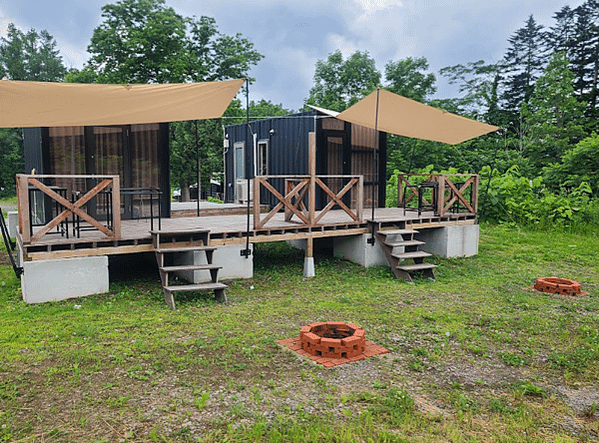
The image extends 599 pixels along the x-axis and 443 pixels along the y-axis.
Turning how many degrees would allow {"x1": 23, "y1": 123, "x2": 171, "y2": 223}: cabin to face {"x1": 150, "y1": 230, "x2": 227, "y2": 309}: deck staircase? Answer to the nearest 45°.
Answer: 0° — it already faces it

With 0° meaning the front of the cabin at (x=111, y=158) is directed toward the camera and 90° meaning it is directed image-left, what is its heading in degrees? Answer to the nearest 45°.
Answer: approximately 0°

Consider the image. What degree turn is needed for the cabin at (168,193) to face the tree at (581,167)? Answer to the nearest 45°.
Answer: approximately 90° to its left

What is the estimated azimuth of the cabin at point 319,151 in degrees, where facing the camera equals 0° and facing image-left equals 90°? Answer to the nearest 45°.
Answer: approximately 315°

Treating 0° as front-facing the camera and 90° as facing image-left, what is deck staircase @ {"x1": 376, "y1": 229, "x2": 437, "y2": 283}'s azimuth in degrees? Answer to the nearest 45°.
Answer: approximately 315°
